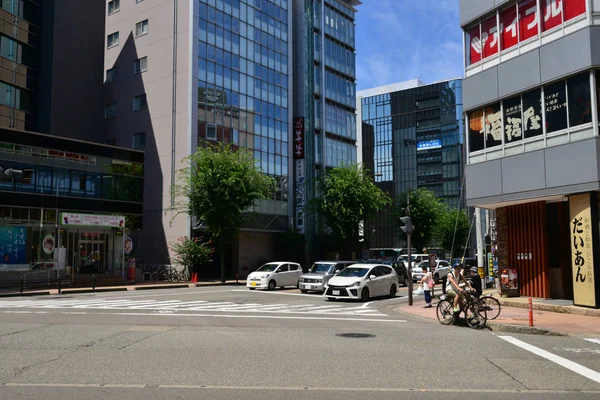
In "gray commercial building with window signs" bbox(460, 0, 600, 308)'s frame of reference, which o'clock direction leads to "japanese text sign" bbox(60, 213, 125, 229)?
The japanese text sign is roughly at 2 o'clock from the gray commercial building with window signs.

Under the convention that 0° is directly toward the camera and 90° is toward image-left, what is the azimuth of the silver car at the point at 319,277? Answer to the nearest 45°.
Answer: approximately 45°

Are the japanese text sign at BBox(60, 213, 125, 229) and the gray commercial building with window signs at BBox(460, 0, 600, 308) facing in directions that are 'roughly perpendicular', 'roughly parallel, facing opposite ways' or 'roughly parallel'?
roughly perpendicular

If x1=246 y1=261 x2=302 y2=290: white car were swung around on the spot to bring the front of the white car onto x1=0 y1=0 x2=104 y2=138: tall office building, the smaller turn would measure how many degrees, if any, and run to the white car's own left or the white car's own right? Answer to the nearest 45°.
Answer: approximately 90° to the white car's own right

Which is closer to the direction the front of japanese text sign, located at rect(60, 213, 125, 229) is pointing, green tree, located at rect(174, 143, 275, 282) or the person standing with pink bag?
the person standing with pink bag

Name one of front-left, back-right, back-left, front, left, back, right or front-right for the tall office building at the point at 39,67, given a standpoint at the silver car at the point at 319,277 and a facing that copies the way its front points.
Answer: right

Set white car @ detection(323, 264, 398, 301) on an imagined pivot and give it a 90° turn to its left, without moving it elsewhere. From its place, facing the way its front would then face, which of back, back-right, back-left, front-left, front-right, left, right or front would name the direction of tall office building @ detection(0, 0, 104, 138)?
back

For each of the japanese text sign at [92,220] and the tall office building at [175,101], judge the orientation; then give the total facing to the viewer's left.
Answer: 0

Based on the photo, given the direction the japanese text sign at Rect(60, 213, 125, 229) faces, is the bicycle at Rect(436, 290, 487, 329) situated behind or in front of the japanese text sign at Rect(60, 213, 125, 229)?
in front
